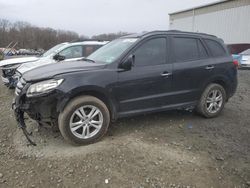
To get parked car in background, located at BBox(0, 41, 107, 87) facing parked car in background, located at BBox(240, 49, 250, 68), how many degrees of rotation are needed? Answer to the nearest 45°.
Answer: approximately 135° to its left

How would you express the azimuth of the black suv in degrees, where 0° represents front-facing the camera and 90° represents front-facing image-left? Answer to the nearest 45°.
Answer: approximately 45°

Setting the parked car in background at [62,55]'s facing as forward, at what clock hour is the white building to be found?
The white building is roughly at 6 o'clock from the parked car in background.

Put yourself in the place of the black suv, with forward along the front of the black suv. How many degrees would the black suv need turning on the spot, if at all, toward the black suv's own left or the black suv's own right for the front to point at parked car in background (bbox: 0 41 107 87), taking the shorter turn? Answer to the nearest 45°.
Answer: approximately 90° to the black suv's own right

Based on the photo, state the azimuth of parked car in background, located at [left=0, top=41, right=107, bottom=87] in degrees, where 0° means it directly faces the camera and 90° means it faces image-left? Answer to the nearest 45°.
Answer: approximately 45°

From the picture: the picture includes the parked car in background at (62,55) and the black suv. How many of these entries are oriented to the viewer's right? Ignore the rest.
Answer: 0

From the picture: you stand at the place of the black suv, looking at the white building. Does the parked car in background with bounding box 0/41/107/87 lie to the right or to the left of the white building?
left
